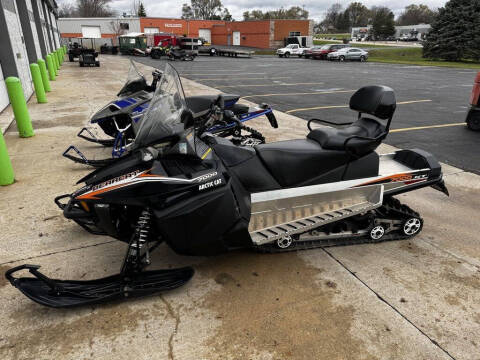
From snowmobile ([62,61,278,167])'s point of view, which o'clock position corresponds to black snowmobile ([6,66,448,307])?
The black snowmobile is roughly at 10 o'clock from the snowmobile.

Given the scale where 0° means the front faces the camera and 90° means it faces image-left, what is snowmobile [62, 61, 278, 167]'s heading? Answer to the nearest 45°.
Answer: approximately 45°

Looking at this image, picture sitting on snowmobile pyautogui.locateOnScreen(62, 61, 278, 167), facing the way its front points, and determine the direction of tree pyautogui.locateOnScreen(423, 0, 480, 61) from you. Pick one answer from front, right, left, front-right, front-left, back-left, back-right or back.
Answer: back

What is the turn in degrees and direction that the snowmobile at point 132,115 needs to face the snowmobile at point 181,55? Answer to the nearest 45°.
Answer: approximately 135° to its right

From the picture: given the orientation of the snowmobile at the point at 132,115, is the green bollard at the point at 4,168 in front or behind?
in front

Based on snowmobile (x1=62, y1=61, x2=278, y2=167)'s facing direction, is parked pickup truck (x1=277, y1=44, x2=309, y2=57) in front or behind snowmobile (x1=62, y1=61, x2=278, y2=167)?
behind

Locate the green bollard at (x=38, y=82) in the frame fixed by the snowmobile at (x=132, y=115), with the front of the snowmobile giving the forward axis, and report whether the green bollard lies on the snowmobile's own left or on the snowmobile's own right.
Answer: on the snowmobile's own right
